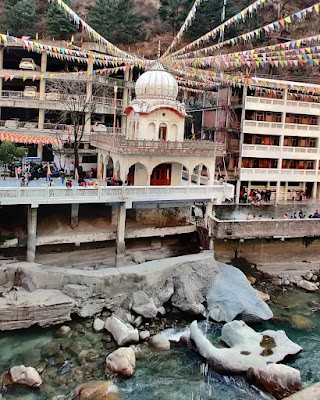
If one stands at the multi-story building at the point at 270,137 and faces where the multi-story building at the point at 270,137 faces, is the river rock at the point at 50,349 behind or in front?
in front

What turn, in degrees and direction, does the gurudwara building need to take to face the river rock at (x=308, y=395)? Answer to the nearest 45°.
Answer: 0° — it already faces it

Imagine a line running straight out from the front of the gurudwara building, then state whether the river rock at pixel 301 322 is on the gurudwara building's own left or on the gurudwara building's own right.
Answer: on the gurudwara building's own left

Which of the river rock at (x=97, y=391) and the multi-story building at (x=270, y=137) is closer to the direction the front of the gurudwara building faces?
the river rock

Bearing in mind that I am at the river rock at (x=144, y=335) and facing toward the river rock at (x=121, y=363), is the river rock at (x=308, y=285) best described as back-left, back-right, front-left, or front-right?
back-left

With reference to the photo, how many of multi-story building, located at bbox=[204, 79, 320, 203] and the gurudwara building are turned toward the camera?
2

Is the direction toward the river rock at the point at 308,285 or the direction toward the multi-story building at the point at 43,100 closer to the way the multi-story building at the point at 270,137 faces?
the river rock

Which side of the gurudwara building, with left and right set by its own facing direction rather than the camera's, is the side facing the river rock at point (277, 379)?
front

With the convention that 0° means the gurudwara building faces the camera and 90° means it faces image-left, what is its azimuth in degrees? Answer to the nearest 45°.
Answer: approximately 0°

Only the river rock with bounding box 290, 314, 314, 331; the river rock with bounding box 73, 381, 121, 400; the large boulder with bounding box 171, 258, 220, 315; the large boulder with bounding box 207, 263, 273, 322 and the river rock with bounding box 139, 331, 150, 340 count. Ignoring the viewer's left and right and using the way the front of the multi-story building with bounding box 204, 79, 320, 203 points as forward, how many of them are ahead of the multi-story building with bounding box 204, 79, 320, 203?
5

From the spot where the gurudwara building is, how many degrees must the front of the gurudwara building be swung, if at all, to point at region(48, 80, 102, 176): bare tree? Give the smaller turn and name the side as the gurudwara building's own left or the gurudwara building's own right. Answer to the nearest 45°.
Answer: approximately 135° to the gurudwara building's own right

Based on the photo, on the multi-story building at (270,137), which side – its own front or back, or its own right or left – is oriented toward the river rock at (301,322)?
front

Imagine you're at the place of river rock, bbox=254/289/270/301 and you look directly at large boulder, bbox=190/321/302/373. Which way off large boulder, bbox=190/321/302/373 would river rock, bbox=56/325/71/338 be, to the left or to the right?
right

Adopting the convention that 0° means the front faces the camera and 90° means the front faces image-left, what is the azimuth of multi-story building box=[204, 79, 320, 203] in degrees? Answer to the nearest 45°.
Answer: approximately 0°

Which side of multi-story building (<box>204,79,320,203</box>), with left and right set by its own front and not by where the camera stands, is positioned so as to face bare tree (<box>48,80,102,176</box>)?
right
